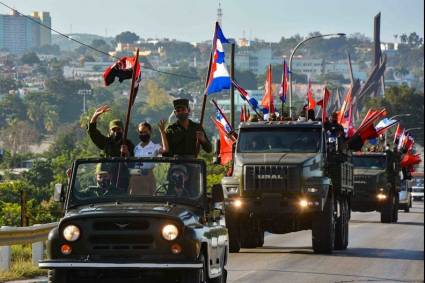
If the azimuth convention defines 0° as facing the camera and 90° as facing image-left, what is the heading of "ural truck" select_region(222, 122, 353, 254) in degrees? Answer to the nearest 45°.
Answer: approximately 0°

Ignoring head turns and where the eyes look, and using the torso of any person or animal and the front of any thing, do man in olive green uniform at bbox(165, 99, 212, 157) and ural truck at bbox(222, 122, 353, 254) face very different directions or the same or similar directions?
same or similar directions

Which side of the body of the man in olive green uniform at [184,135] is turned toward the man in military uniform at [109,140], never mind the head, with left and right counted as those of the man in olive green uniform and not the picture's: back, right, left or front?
right

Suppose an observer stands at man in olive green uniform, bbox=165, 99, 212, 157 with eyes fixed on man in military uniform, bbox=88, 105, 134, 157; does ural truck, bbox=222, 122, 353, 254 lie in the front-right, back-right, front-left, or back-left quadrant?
back-right

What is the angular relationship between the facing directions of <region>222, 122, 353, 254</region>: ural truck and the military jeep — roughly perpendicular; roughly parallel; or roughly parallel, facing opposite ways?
roughly parallel

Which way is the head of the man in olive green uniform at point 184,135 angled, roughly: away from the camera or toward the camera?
toward the camera

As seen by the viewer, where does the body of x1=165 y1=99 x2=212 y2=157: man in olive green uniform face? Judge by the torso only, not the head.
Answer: toward the camera

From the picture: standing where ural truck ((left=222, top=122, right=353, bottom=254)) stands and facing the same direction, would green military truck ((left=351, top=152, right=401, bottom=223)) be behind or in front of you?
behind

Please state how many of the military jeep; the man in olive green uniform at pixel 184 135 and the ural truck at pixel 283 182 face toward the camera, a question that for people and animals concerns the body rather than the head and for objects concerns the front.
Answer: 3

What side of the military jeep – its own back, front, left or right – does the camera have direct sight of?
front

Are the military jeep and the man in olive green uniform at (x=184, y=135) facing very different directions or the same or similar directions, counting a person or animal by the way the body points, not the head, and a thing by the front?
same or similar directions
